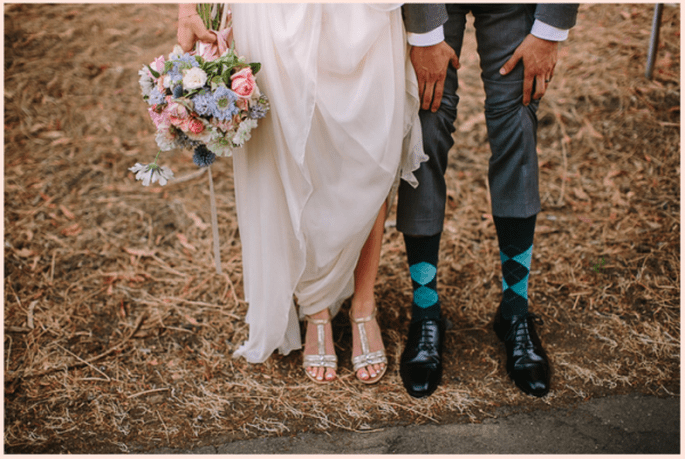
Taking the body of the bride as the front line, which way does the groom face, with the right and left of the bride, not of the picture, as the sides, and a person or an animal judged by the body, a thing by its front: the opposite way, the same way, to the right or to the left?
the same way

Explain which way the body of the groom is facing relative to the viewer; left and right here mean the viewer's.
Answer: facing the viewer

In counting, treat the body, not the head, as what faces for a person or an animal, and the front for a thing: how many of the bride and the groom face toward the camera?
2
